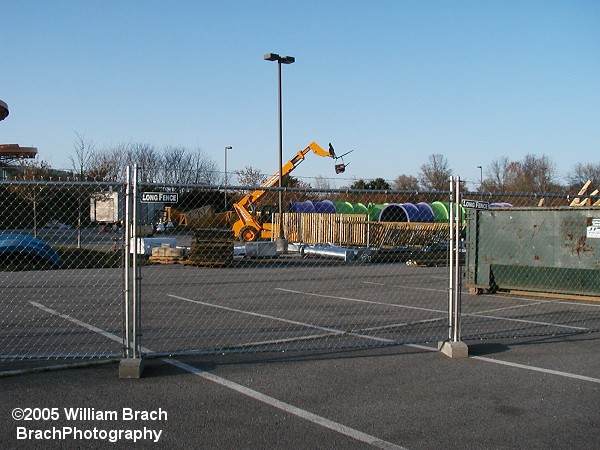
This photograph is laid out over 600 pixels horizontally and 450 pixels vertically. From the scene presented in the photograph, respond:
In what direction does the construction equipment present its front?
to the viewer's right

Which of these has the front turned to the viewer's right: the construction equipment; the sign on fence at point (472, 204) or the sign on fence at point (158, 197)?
the construction equipment

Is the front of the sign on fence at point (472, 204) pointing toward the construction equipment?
no

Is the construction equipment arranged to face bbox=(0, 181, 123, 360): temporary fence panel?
no

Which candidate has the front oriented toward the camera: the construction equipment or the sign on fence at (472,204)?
the sign on fence

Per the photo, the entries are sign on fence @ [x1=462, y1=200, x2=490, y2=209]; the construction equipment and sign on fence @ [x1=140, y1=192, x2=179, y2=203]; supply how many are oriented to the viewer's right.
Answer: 1

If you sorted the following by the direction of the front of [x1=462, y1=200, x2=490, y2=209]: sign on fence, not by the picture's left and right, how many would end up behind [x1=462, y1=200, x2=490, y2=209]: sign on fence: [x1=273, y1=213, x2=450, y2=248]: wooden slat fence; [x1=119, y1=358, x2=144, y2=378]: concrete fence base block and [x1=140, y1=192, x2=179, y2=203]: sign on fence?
1

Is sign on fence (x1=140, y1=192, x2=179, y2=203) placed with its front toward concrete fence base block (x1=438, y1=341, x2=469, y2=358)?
no

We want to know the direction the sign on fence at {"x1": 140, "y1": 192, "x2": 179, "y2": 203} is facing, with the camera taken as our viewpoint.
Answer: facing the viewer

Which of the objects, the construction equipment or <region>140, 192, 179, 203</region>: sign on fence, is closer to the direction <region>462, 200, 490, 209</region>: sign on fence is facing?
the sign on fence

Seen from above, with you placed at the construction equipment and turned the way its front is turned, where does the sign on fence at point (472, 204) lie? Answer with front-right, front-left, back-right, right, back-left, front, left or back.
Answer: right

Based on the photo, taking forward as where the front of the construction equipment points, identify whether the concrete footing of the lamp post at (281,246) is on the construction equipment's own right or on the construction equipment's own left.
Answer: on the construction equipment's own right

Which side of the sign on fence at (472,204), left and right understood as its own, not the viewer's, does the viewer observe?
front

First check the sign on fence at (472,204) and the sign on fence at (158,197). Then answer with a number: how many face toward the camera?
2
